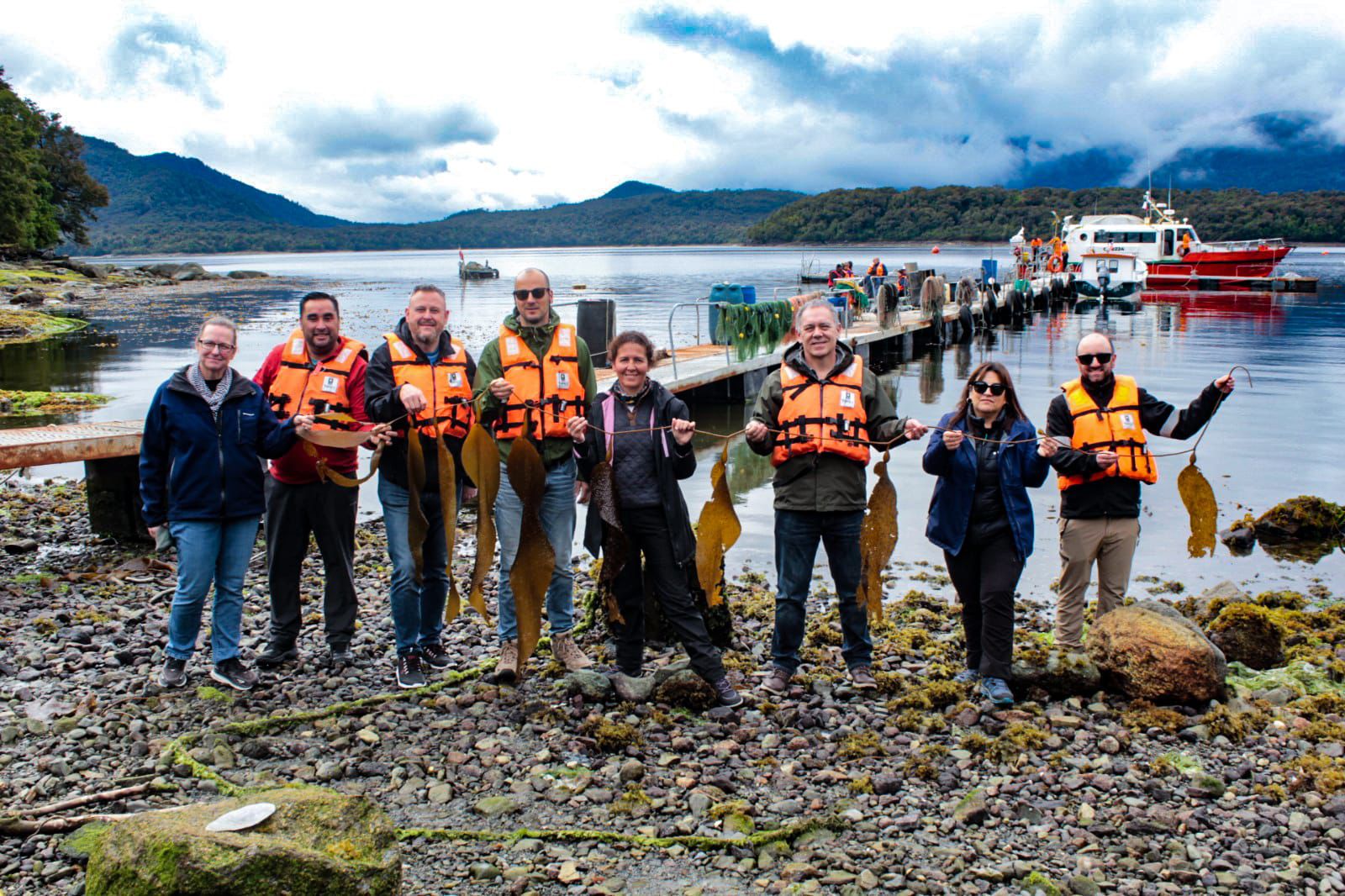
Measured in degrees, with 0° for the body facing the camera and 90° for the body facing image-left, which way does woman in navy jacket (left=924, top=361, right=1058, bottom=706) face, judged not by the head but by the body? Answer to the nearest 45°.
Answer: approximately 0°

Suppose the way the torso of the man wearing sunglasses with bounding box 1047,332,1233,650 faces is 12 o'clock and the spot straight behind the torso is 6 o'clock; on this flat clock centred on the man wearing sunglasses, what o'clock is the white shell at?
The white shell is roughly at 1 o'clock from the man wearing sunglasses.

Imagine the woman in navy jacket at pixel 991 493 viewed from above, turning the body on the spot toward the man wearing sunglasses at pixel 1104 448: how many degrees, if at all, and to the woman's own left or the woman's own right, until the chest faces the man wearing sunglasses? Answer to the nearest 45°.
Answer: approximately 135° to the woman's own left

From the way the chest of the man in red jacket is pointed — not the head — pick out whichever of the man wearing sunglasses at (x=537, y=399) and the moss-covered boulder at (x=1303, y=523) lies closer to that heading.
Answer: the man wearing sunglasses

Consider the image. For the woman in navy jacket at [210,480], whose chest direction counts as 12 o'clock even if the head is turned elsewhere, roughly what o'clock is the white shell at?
The white shell is roughly at 12 o'clock from the woman in navy jacket.

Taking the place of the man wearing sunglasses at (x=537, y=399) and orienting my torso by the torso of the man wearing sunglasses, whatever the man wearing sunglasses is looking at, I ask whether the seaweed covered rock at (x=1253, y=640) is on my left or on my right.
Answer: on my left
